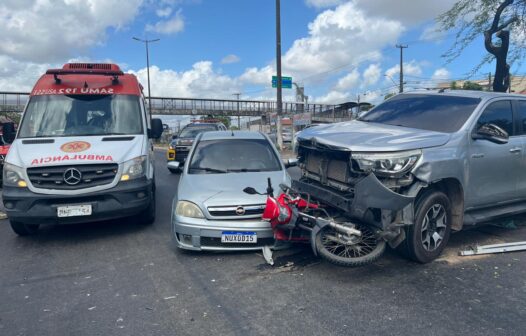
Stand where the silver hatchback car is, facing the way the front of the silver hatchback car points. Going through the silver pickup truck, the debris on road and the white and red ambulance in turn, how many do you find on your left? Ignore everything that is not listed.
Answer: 2

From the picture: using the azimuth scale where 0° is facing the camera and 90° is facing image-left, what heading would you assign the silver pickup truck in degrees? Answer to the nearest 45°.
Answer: approximately 45°

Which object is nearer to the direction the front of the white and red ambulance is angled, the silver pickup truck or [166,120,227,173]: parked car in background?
the silver pickup truck

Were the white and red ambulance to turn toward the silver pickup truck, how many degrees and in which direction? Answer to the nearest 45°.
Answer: approximately 45° to its left

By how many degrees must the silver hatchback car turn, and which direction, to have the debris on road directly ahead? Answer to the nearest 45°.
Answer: approximately 90° to its left

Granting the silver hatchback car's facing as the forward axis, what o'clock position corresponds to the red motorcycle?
The red motorcycle is roughly at 10 o'clock from the silver hatchback car.

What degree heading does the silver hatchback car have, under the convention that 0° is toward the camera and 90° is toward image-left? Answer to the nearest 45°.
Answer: approximately 0°

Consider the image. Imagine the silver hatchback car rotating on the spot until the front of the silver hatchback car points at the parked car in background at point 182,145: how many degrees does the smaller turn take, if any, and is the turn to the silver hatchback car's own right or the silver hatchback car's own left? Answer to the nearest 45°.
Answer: approximately 180°

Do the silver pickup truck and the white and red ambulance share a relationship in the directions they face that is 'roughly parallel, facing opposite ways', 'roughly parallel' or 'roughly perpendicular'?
roughly perpendicular

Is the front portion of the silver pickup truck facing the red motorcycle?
yes

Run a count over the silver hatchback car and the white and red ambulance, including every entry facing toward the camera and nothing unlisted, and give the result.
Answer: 2

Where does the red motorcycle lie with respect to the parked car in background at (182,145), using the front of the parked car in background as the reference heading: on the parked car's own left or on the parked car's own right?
on the parked car's own left

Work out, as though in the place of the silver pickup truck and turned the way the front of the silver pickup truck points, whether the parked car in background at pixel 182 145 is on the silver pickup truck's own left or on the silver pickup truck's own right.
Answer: on the silver pickup truck's own right

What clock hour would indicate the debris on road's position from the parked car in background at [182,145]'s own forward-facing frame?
The debris on road is roughly at 10 o'clock from the parked car in background.
